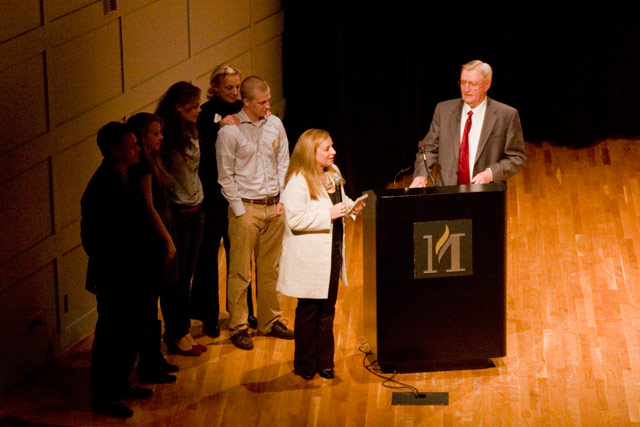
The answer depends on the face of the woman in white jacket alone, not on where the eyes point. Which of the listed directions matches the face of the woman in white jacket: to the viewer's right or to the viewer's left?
to the viewer's right

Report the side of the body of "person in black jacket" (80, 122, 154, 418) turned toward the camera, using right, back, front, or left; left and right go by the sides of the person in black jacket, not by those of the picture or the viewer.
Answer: right

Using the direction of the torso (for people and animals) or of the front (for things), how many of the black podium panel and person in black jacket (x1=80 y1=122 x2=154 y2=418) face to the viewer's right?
1

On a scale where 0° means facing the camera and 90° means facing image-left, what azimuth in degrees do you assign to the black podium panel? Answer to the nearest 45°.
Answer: approximately 0°

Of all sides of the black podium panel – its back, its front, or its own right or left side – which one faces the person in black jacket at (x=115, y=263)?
right

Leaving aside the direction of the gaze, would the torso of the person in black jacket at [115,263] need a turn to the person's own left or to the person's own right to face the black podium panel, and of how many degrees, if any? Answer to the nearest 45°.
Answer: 0° — they already face it
